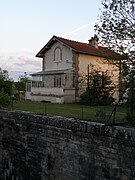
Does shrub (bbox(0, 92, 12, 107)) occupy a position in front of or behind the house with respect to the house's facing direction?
in front

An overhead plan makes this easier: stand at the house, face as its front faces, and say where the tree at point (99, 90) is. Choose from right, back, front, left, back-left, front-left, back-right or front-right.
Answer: left

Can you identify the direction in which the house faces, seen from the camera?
facing the viewer and to the left of the viewer

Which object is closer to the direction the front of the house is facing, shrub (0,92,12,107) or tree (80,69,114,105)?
the shrub
